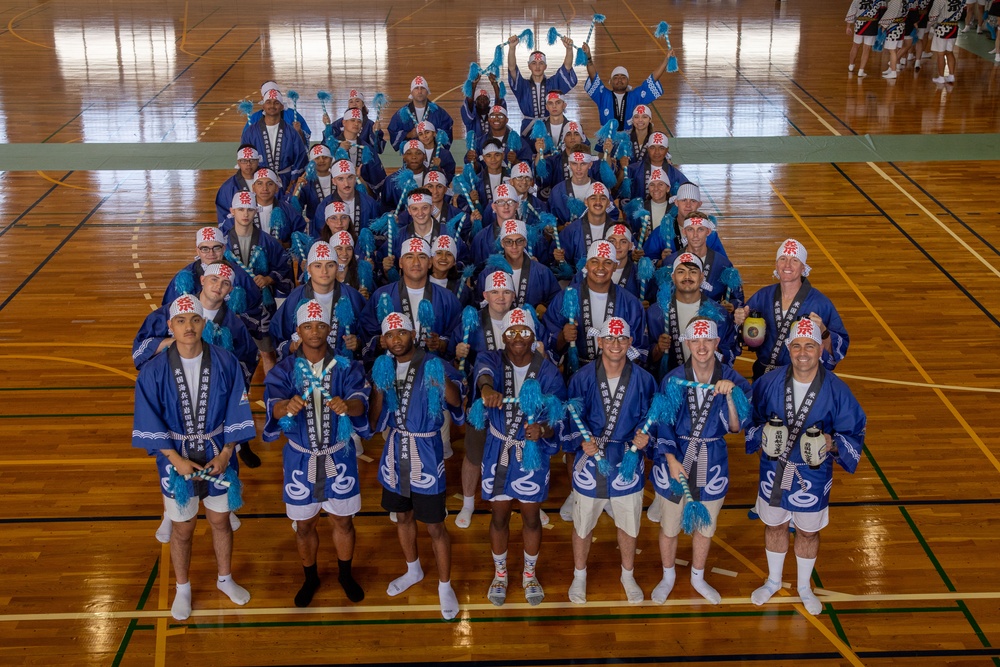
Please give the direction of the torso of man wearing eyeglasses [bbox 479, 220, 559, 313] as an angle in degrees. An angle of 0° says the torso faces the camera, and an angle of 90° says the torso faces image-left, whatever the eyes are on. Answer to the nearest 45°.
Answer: approximately 0°
